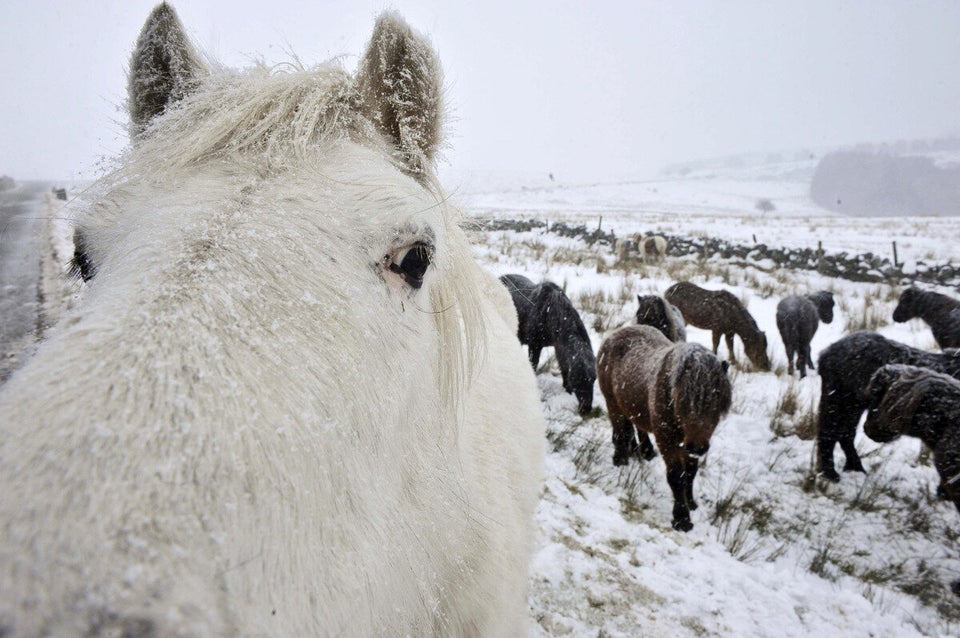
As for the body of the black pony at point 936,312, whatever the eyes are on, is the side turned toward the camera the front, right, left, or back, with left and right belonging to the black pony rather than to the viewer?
left

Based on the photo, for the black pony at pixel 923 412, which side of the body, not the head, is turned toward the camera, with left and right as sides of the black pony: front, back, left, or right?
left

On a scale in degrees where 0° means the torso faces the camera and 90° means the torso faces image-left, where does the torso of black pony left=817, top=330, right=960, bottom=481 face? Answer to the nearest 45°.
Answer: approximately 270°

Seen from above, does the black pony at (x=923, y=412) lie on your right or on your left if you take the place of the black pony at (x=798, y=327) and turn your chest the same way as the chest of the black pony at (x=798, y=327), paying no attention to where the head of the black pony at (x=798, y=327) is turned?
on your right

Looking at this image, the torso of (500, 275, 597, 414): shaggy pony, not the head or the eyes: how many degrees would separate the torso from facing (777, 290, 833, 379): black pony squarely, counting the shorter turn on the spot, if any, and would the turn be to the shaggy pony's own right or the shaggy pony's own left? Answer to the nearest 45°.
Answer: approximately 90° to the shaggy pony's own left

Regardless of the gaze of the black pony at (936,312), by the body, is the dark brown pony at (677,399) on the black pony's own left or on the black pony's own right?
on the black pony's own left

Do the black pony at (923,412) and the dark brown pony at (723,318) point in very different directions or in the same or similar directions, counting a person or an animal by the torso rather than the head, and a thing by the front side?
very different directions

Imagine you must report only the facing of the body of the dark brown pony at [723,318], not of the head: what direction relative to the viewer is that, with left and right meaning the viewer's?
facing to the right of the viewer

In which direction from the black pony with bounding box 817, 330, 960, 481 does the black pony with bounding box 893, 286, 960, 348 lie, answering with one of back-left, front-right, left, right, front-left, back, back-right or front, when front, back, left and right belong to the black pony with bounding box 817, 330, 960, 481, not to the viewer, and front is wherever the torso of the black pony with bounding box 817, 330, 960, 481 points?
left

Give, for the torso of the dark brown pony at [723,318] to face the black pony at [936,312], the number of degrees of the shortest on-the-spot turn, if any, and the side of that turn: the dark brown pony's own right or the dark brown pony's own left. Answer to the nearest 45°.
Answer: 0° — it already faces it

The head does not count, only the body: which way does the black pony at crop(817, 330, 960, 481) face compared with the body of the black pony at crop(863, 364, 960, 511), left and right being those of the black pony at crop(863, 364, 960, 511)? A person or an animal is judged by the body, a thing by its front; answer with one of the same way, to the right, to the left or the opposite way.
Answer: the opposite way
